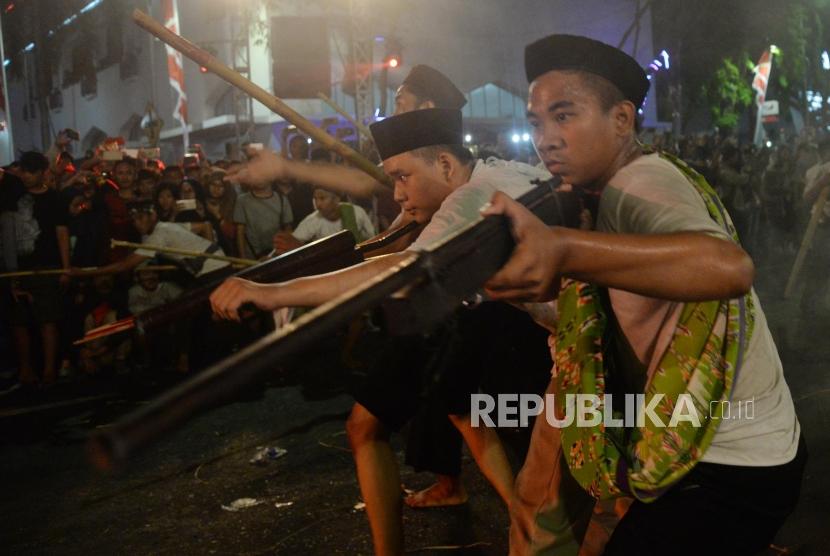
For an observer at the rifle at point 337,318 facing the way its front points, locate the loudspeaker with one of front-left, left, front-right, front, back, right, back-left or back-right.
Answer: back-right

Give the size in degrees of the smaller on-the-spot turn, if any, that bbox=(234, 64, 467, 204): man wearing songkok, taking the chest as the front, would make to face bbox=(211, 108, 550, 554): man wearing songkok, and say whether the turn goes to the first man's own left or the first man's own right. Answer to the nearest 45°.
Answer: approximately 90° to the first man's own left

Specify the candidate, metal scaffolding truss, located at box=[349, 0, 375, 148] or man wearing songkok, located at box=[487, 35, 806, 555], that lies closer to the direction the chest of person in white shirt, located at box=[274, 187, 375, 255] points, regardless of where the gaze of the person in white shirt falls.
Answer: the man wearing songkok

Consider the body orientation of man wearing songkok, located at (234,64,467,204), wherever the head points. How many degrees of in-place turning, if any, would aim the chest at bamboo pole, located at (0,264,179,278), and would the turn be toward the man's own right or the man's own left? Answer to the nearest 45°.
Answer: approximately 45° to the man's own right

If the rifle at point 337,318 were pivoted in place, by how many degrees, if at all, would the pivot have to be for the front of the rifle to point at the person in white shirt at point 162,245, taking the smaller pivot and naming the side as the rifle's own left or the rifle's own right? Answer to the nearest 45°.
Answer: approximately 135° to the rifle's own right

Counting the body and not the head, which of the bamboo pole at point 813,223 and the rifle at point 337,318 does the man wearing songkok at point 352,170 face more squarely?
the rifle

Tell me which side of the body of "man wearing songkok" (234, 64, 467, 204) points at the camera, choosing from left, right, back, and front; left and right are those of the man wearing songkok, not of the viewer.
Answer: left

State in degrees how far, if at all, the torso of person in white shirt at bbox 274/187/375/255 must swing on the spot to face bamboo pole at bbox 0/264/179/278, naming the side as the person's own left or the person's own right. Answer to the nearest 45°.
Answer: approximately 45° to the person's own right

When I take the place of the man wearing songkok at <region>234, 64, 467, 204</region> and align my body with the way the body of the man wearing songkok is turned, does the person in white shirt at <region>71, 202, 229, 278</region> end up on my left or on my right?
on my right
